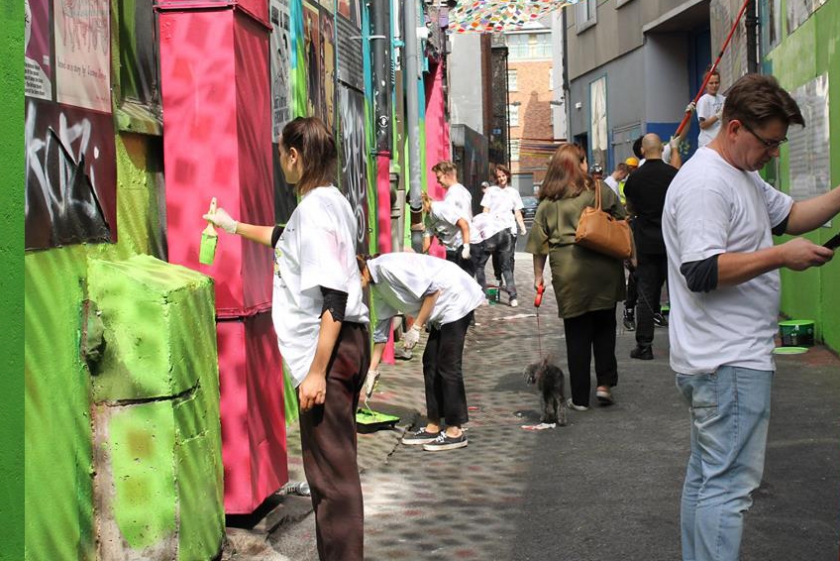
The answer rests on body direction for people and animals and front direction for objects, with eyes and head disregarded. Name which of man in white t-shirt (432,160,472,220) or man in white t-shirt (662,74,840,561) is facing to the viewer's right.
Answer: man in white t-shirt (662,74,840,561)

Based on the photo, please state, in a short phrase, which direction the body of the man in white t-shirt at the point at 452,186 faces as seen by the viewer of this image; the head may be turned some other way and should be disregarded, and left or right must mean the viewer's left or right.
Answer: facing to the left of the viewer

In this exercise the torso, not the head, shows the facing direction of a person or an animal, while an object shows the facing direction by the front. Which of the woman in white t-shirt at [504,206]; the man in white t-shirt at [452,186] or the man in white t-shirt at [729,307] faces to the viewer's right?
the man in white t-shirt at [729,307]

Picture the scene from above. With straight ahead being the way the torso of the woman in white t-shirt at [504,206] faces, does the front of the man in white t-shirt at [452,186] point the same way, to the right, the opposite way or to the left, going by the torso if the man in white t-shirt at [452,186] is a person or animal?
to the right

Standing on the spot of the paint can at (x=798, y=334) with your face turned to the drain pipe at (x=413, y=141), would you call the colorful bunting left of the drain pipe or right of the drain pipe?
right
